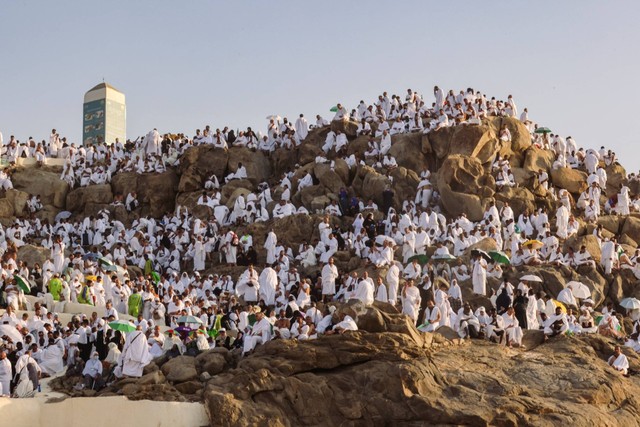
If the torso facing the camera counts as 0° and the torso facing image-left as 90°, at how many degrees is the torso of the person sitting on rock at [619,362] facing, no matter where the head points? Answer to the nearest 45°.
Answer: approximately 45°

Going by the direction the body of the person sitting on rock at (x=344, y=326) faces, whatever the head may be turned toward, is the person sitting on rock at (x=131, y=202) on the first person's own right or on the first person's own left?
on the first person's own right

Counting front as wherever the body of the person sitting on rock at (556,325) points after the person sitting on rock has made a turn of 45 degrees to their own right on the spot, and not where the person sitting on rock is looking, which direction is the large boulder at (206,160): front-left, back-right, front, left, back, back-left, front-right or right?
front-right

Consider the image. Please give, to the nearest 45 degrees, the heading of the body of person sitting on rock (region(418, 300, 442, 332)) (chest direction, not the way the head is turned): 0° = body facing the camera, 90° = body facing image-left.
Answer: approximately 45°

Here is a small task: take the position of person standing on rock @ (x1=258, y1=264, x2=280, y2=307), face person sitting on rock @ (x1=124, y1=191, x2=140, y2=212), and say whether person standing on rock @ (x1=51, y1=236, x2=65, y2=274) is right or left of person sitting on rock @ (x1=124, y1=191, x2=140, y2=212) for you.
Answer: left

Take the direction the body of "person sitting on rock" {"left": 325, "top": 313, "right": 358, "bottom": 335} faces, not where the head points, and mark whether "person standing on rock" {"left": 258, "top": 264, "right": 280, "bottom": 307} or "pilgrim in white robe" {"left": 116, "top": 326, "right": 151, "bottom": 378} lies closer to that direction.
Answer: the pilgrim in white robe
